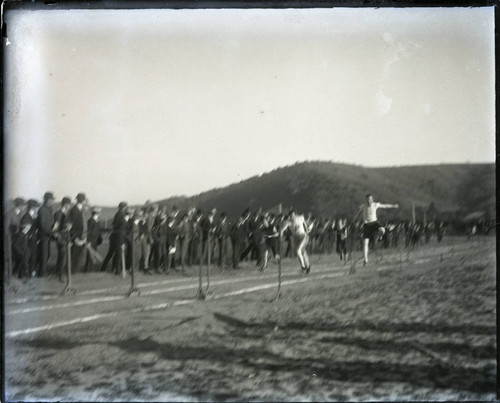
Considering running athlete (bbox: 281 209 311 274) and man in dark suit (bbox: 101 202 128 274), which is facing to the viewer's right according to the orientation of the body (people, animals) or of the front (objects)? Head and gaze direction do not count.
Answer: the man in dark suit

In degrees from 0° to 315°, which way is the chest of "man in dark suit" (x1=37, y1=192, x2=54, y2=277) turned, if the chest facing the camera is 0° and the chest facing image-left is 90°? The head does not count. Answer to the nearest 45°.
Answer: approximately 270°

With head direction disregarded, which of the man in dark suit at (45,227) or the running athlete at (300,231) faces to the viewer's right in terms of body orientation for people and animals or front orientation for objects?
the man in dark suit

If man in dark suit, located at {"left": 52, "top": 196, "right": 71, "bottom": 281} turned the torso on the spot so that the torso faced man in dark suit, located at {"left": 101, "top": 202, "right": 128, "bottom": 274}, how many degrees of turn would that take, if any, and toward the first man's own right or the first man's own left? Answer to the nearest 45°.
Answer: approximately 90° to the first man's own left

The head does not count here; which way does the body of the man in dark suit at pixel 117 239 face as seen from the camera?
to the viewer's right

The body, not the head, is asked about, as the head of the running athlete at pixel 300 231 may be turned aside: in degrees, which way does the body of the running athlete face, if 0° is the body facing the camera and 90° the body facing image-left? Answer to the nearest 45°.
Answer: approximately 45°

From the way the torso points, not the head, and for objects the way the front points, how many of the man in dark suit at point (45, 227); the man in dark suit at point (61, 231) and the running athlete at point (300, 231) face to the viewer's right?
2

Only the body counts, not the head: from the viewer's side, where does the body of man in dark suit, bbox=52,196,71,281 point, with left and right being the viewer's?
facing to the right of the viewer

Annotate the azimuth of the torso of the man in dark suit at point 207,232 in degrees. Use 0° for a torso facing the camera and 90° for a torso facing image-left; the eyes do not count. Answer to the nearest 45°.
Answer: approximately 315°

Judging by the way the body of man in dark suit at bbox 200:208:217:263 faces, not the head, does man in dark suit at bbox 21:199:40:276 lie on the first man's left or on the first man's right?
on the first man's right

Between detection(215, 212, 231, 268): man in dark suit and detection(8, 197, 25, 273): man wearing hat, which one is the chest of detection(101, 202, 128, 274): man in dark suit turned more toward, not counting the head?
the man in dark suit
